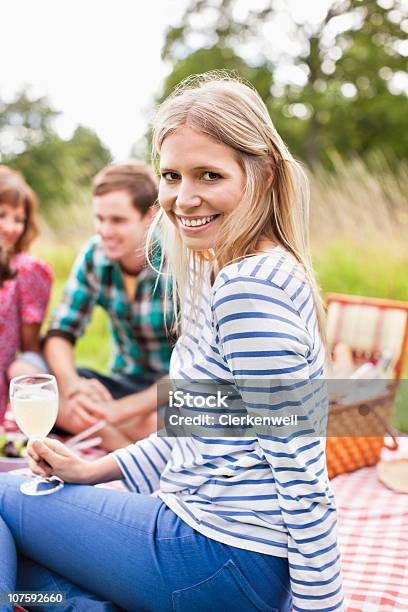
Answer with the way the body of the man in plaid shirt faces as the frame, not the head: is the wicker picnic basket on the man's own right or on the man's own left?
on the man's own left

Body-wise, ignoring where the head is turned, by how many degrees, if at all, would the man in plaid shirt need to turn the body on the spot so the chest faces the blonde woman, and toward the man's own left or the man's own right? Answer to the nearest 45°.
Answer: approximately 45° to the man's own left

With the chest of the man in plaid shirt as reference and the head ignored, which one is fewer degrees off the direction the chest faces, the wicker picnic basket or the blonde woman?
the blonde woman
